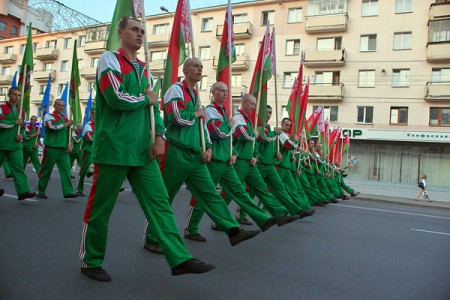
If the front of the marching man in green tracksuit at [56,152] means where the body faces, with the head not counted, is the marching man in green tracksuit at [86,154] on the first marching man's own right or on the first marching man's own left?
on the first marching man's own left

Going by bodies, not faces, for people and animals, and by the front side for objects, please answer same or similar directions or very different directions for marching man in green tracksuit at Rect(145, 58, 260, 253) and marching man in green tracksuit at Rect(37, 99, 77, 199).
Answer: same or similar directions

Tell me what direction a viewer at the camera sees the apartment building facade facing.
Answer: facing the viewer and to the left of the viewer

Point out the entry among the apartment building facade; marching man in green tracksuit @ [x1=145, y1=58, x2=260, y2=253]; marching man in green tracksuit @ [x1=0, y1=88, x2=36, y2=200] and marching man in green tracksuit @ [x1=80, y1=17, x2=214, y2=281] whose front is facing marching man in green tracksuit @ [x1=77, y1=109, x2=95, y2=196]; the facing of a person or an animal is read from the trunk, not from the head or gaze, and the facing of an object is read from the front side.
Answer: the apartment building facade

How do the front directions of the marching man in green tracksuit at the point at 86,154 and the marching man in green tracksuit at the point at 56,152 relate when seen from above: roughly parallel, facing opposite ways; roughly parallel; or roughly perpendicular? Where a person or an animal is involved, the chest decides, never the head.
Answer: roughly parallel

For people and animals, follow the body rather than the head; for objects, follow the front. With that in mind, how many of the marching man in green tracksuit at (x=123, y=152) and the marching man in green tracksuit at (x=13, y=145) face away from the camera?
0

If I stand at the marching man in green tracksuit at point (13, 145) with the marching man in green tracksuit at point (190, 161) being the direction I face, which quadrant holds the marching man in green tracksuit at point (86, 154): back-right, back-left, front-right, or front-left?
back-left

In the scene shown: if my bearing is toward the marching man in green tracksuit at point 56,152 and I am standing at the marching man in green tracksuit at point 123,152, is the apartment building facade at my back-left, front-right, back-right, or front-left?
front-right

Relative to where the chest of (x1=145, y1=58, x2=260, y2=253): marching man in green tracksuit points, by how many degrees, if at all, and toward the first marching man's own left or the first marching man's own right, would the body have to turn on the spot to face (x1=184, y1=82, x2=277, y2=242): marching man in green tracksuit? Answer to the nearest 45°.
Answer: approximately 90° to the first marching man's own left

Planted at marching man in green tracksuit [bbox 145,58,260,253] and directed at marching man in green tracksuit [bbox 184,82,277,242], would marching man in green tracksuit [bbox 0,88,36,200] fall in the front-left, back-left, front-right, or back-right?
front-left

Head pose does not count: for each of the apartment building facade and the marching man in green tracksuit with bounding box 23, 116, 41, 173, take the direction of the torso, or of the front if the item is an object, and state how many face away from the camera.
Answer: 0

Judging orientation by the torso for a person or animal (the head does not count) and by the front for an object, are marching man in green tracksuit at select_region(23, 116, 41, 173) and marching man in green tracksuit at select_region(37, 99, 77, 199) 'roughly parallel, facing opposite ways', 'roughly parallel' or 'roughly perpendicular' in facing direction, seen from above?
roughly parallel
